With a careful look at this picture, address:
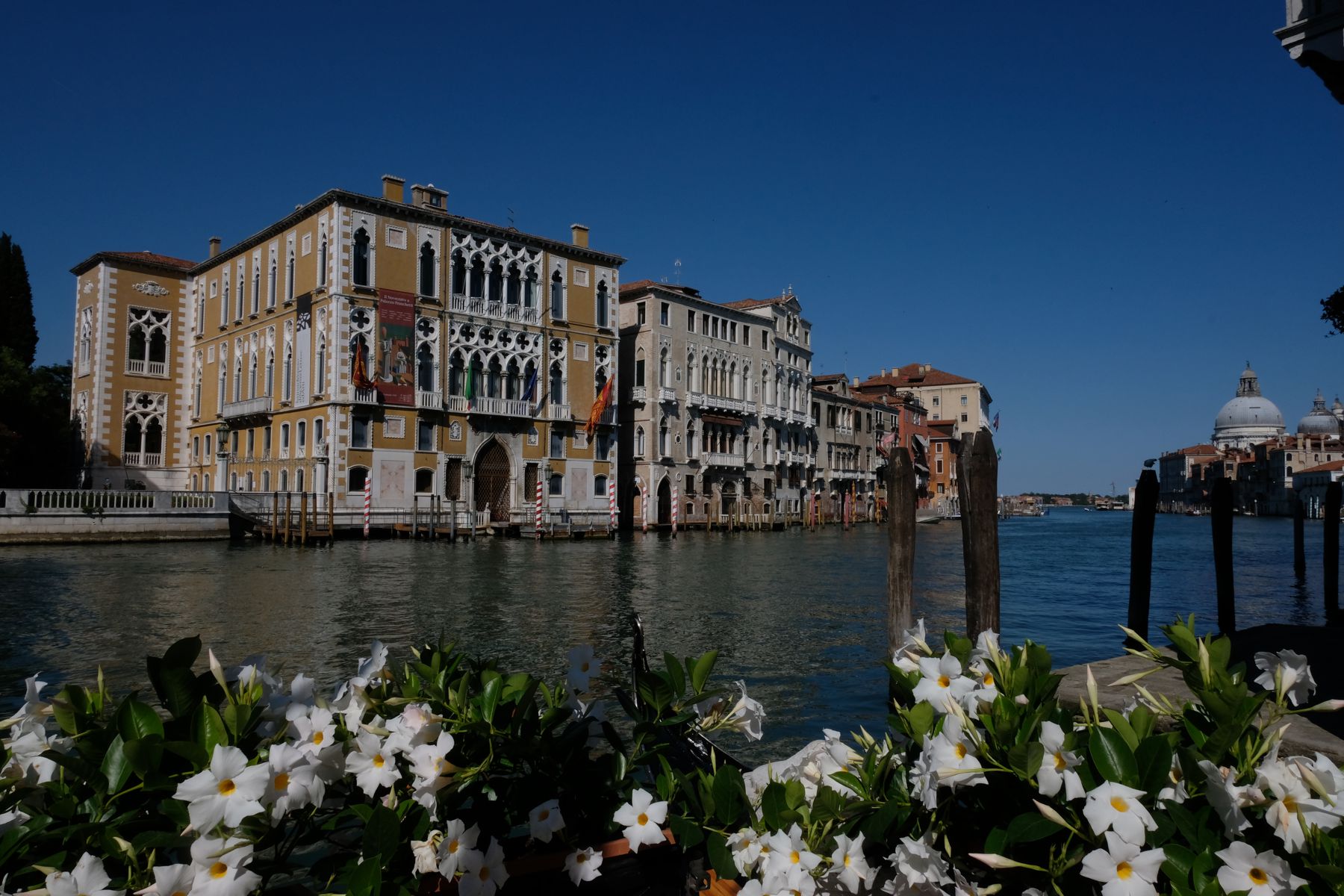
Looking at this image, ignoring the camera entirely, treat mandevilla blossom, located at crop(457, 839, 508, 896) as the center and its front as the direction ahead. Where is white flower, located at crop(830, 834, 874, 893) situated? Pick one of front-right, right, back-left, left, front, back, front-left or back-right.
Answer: left

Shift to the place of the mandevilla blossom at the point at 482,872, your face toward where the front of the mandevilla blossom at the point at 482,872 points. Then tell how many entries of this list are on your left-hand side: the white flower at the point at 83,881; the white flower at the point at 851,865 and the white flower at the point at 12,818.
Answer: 1

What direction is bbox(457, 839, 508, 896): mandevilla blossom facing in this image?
toward the camera

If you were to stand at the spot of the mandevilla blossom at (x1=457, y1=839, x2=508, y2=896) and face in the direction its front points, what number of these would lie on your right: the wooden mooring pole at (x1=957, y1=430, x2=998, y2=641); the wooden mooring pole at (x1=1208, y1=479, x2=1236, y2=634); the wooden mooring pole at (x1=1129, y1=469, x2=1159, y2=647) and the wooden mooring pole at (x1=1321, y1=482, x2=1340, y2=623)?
0

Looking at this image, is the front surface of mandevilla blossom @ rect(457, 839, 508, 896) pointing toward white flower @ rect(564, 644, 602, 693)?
no

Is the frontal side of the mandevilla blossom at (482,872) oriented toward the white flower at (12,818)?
no

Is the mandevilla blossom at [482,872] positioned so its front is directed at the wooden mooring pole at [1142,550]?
no

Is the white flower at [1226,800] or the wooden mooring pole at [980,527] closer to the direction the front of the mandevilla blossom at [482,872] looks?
the white flower

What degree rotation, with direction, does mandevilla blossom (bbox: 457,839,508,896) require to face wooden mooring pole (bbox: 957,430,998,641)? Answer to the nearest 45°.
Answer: approximately 135° to its left

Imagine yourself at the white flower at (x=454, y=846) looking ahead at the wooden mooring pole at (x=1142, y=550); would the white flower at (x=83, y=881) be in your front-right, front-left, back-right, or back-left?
back-left

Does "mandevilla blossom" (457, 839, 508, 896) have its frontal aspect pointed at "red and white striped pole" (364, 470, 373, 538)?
no

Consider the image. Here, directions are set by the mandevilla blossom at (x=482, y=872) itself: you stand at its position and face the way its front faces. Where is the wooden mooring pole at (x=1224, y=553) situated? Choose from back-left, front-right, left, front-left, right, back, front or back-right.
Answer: back-left

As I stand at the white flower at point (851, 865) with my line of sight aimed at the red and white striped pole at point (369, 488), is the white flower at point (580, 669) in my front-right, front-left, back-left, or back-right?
front-left
